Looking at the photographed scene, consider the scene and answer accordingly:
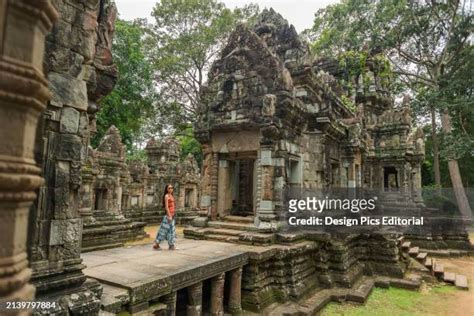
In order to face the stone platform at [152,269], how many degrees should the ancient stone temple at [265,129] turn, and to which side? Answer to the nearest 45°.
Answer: approximately 45° to its left

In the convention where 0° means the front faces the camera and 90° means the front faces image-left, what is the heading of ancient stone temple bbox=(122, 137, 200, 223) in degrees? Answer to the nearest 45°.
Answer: approximately 0°

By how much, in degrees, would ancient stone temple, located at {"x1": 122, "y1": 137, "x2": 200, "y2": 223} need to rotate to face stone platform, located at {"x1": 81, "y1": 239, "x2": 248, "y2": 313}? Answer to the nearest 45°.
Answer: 0° — it already faces it

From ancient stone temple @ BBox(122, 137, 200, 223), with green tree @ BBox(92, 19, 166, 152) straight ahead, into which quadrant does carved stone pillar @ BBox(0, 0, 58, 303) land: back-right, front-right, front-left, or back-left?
back-left

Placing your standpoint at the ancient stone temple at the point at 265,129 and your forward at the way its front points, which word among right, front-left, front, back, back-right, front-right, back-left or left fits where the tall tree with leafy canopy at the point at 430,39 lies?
back

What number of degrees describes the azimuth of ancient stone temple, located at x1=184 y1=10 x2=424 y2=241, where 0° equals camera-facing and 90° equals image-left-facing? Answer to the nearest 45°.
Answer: approximately 45°

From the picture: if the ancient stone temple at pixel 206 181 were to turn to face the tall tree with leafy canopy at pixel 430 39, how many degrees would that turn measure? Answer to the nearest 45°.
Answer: approximately 180°
